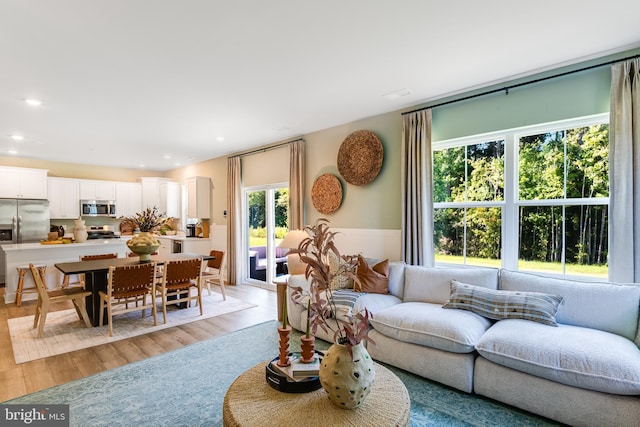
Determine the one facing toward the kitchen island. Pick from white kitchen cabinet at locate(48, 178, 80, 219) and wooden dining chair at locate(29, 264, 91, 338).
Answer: the white kitchen cabinet

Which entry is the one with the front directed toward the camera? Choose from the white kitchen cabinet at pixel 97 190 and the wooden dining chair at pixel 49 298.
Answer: the white kitchen cabinet

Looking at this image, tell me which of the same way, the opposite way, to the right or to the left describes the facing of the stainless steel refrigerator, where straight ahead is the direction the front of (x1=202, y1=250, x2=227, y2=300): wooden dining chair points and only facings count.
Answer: to the left

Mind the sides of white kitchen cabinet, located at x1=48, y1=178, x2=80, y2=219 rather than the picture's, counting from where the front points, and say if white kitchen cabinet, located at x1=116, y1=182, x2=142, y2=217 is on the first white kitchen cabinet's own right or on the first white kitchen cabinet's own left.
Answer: on the first white kitchen cabinet's own left

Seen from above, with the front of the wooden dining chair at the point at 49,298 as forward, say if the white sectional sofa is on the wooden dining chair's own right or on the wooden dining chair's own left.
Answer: on the wooden dining chair's own right

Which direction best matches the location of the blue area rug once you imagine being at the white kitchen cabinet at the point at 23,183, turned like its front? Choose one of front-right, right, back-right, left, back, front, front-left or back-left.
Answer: front

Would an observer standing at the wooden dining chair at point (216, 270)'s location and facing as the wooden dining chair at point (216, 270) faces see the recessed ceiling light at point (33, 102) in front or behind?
in front

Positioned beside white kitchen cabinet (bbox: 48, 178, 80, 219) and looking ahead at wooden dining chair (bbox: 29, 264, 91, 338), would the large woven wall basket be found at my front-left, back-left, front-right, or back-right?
front-left

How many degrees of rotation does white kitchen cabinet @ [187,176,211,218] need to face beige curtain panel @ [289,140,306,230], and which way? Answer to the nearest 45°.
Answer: approximately 90° to its left

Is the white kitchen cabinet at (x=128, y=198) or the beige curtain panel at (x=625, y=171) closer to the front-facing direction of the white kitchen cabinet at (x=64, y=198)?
the beige curtain panel

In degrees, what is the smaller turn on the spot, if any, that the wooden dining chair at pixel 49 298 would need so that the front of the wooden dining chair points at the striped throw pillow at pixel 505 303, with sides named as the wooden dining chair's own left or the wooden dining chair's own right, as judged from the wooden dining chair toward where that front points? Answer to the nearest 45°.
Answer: approximately 45° to the wooden dining chair's own right

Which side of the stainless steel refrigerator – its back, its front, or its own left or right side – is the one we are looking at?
front

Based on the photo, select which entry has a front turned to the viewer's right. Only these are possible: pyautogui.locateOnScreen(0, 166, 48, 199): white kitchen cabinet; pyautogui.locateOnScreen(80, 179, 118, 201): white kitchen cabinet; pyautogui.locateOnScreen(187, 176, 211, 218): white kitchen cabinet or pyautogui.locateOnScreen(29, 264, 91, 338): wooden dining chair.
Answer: the wooden dining chair

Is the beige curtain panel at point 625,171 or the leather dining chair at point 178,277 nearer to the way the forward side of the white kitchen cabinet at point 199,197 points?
the leather dining chair

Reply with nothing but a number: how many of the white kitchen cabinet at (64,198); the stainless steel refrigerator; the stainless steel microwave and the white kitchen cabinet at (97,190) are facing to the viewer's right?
0

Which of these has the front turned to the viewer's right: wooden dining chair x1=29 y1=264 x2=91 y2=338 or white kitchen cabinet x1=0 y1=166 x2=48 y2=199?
the wooden dining chair

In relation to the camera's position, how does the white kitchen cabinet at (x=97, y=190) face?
facing the viewer

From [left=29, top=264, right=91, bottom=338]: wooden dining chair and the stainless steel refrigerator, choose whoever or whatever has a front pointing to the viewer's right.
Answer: the wooden dining chair

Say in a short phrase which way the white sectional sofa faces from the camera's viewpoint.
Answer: facing the viewer and to the left of the viewer
